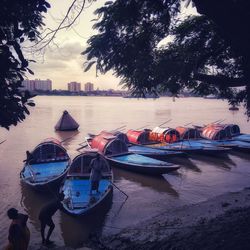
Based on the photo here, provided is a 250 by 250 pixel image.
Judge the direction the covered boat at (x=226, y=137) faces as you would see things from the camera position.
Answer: facing the viewer and to the right of the viewer

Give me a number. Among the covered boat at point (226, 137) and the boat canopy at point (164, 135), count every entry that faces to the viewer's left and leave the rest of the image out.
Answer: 0

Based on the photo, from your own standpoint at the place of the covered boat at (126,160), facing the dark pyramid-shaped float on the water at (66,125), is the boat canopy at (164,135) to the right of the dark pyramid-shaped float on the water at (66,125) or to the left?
right

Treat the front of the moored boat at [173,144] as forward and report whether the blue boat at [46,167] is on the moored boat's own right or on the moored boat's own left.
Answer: on the moored boat's own right

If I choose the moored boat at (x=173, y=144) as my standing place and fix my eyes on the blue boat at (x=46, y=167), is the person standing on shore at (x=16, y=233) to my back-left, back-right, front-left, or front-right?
front-left

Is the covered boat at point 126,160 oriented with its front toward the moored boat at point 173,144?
no

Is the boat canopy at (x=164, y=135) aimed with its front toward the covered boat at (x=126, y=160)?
no

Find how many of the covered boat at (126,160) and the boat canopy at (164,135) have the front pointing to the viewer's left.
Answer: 0

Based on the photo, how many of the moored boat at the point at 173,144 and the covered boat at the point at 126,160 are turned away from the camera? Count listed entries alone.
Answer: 0

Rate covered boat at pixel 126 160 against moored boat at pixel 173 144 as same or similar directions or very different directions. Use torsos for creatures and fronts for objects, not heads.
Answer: same or similar directions

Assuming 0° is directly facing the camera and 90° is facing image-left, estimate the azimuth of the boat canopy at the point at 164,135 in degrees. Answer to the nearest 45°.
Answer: approximately 315°

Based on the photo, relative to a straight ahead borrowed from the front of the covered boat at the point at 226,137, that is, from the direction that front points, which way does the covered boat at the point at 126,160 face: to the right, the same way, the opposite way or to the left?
the same way
